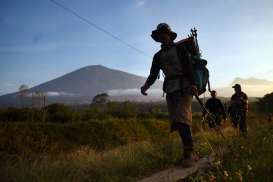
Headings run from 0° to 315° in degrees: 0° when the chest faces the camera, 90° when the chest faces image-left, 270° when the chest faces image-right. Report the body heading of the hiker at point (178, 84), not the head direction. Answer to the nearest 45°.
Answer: approximately 45°

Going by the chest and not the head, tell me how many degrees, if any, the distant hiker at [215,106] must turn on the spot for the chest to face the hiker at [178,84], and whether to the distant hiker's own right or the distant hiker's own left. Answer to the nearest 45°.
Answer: approximately 45° to the distant hiker's own left

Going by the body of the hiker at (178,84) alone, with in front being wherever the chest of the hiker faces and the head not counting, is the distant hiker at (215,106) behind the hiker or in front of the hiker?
behind

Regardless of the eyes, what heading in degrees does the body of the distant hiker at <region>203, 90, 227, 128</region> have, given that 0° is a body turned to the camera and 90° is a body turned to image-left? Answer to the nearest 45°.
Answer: approximately 45°

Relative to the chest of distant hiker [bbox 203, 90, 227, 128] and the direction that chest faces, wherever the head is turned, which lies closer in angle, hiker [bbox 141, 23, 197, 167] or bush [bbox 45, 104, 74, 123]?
the hiker

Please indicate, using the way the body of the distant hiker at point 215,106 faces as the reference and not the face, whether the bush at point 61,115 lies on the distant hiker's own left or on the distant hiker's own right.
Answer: on the distant hiker's own right
